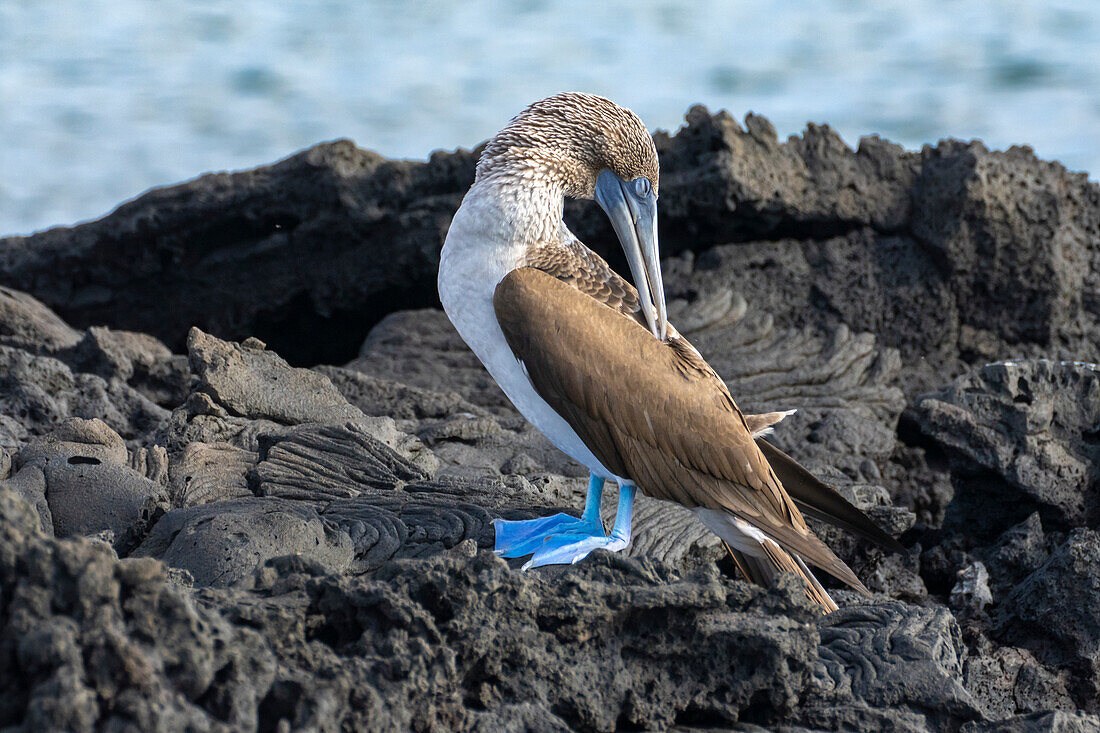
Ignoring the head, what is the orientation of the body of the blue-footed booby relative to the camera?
to the viewer's left
